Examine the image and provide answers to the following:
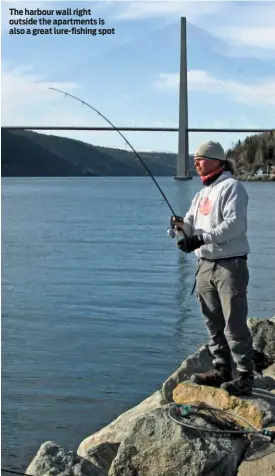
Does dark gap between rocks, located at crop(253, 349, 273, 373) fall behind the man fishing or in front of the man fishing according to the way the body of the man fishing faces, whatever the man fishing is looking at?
behind

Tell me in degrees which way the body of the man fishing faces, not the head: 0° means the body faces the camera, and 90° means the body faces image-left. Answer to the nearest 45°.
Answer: approximately 45°

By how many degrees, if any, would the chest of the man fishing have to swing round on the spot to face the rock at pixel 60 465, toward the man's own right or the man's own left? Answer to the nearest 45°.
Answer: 0° — they already face it
